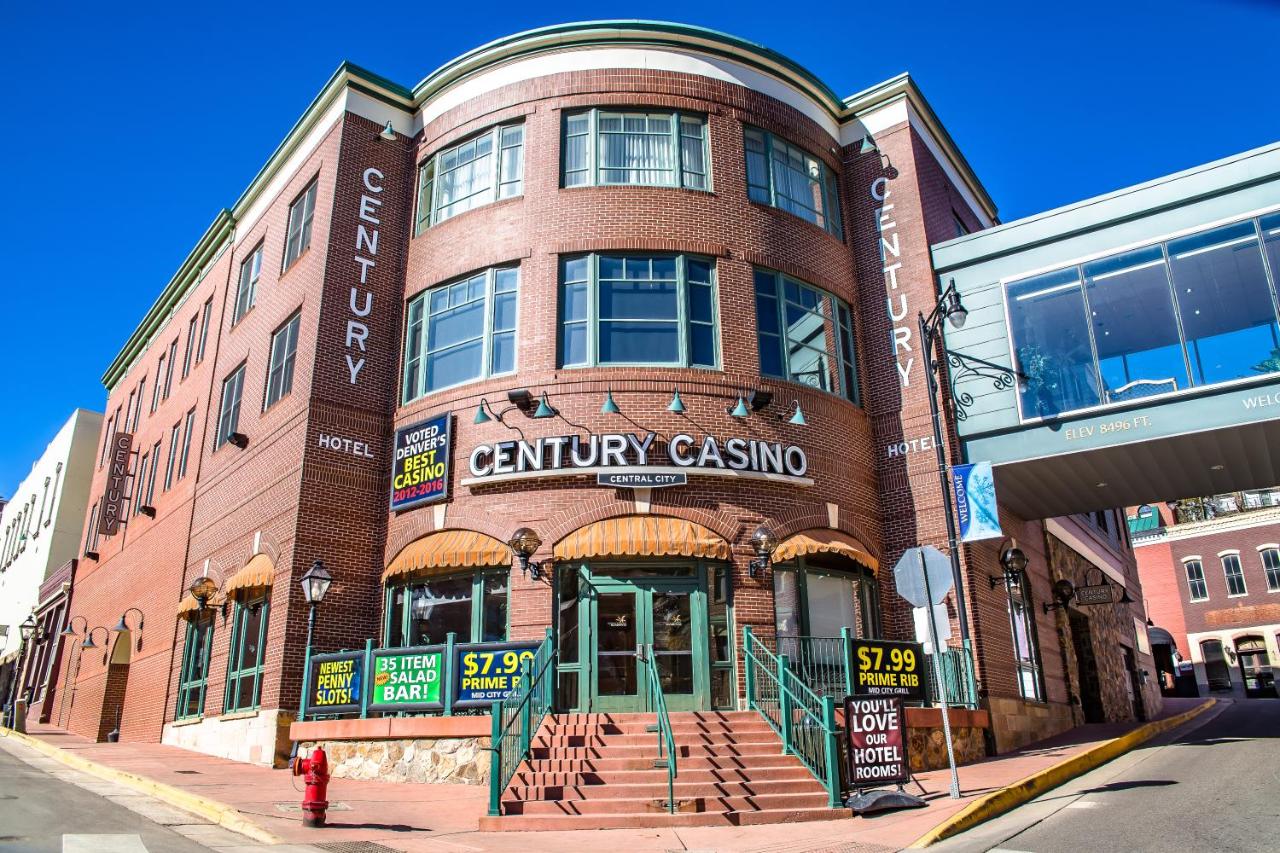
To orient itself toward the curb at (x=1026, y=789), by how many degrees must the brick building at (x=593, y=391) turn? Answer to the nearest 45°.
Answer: approximately 45° to its left

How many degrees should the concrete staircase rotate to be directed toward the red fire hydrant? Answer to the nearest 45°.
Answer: approximately 45° to its right

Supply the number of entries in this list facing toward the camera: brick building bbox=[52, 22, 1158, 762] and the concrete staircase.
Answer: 2

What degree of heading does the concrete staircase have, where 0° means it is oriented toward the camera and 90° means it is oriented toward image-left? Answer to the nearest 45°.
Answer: approximately 0°
